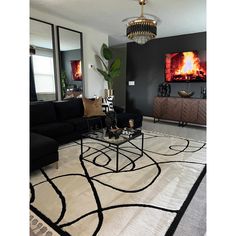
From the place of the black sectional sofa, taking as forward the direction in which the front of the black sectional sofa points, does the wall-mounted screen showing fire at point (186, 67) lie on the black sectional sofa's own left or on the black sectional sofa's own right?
on the black sectional sofa's own left

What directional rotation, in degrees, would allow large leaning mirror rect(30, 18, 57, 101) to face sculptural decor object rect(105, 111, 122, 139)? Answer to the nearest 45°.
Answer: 0° — it already faces it
